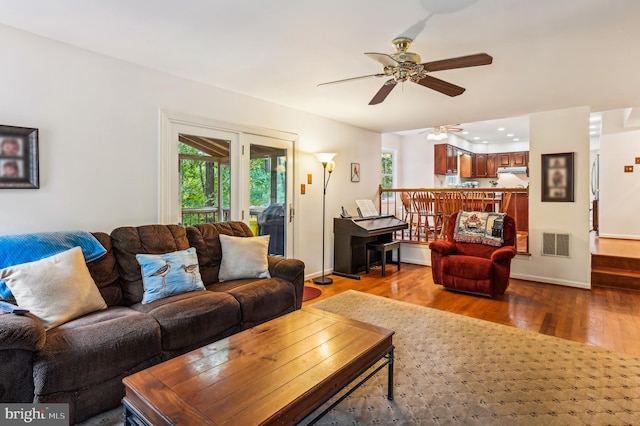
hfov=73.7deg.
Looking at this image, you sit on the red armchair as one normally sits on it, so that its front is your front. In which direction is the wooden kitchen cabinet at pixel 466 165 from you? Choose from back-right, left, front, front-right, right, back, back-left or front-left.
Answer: back-right

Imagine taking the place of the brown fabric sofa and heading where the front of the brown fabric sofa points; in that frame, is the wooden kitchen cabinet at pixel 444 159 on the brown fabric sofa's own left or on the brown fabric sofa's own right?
on the brown fabric sofa's own left

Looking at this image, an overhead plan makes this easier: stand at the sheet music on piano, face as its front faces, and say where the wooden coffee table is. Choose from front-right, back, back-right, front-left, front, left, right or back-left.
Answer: front-right

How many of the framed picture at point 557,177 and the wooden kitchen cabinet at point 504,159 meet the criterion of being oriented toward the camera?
2

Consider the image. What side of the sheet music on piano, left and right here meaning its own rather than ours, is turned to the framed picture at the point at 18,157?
right

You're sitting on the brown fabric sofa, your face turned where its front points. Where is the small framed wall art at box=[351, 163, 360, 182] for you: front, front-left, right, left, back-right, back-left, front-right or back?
left

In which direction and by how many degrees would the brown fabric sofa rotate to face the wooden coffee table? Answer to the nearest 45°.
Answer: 0° — it already faces it

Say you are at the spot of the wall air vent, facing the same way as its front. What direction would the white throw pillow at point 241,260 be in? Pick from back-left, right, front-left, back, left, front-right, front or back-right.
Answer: front-right

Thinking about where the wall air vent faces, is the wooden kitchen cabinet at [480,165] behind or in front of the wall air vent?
behind

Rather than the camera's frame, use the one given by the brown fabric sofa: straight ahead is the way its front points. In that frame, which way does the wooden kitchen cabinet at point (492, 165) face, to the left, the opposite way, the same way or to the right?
to the right

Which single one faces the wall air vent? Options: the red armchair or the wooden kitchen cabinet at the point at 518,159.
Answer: the wooden kitchen cabinet

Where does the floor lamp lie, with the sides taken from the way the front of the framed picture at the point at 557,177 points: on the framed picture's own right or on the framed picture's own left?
on the framed picture's own right
